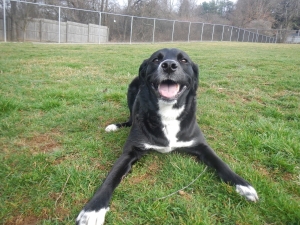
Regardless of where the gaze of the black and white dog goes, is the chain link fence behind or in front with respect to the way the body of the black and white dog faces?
behind

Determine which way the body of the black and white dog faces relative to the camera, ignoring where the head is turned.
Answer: toward the camera
